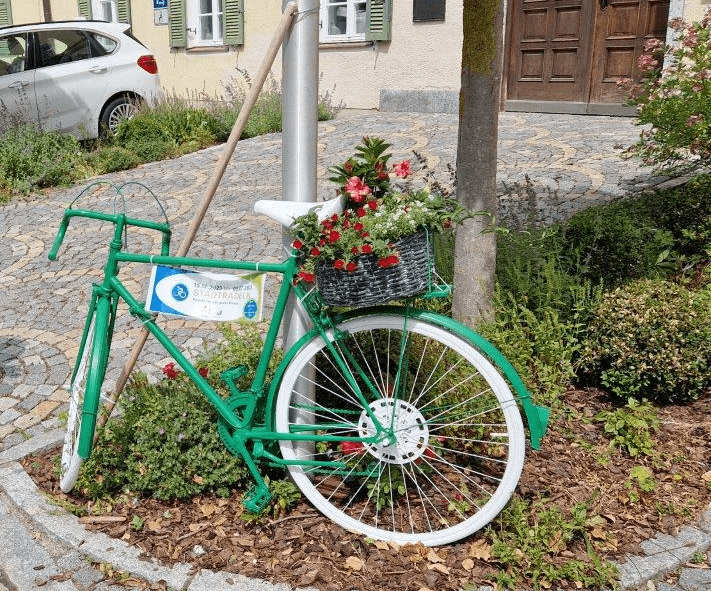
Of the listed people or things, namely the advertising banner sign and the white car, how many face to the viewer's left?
1

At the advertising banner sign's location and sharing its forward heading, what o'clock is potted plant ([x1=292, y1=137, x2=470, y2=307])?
The potted plant is roughly at 10 o'clock from the advertising banner sign.

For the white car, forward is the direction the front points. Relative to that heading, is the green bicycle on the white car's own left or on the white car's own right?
on the white car's own left

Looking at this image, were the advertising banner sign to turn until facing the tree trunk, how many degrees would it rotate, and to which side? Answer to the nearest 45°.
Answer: approximately 135° to its left

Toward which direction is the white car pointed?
to the viewer's left

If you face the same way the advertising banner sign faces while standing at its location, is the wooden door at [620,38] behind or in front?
behind

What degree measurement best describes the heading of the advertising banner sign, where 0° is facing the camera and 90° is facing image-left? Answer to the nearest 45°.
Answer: approximately 0°

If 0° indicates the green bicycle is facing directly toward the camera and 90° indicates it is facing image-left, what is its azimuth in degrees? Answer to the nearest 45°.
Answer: approximately 90°

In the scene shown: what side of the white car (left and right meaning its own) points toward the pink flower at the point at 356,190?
left

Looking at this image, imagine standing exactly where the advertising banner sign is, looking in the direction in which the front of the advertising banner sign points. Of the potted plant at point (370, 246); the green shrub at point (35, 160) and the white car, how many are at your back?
2

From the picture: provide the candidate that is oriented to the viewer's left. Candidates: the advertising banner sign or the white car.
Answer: the white car

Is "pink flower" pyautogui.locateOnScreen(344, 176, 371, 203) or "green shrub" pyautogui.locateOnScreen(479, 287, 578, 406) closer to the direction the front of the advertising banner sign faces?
the pink flower
